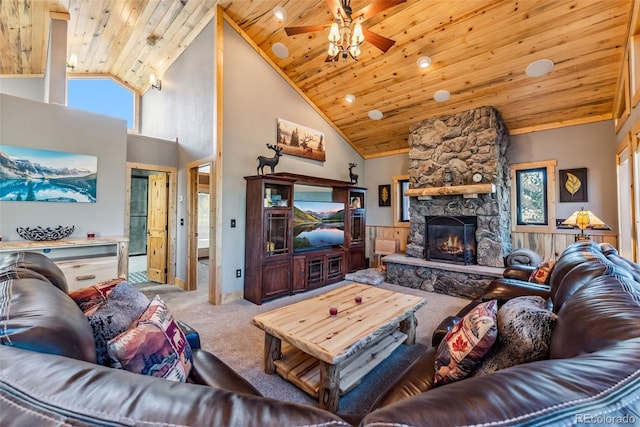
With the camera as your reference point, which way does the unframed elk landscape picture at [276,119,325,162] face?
facing the viewer and to the right of the viewer

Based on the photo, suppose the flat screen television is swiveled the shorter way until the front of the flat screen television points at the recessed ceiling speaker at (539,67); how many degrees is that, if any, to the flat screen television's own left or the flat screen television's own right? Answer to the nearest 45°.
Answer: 0° — it already faces it

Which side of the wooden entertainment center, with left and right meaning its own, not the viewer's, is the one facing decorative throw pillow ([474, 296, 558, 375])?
front

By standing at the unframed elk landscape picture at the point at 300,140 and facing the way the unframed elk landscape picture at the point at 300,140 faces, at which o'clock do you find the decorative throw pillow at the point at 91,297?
The decorative throw pillow is roughly at 2 o'clock from the unframed elk landscape picture.

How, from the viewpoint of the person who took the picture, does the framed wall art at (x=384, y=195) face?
facing the viewer

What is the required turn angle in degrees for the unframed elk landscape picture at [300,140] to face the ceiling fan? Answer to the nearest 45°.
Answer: approximately 45° to its right

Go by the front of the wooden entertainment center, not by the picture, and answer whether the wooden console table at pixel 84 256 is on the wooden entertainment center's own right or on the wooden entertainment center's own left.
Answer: on the wooden entertainment center's own right

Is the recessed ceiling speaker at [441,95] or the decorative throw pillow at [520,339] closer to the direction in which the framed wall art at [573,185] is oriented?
the decorative throw pillow

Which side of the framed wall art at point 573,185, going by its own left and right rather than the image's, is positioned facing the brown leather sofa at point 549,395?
front

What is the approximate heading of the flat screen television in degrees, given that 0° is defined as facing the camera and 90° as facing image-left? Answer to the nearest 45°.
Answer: approximately 315°
